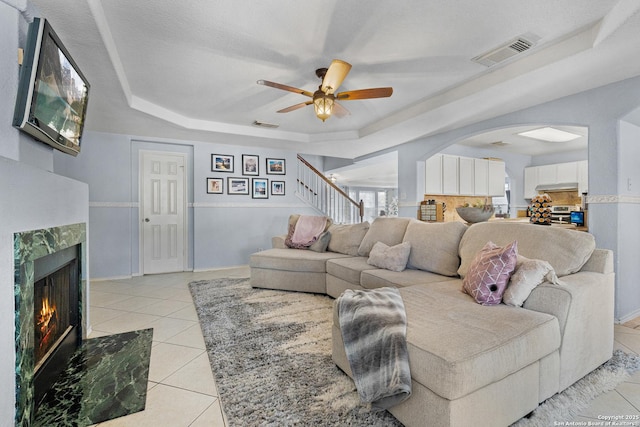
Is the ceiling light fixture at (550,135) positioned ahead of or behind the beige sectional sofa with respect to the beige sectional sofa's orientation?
behind

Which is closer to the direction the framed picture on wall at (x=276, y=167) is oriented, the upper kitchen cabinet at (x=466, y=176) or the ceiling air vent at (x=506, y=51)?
the ceiling air vent

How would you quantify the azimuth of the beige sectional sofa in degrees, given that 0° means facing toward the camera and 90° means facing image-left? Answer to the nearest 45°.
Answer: approximately 45°

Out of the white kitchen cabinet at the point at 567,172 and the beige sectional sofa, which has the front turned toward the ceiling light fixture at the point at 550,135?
the white kitchen cabinet

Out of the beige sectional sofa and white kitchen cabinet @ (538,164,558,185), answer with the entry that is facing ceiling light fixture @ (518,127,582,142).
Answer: the white kitchen cabinet

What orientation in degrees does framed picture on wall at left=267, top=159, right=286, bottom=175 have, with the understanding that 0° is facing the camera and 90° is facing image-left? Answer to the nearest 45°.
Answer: approximately 0°

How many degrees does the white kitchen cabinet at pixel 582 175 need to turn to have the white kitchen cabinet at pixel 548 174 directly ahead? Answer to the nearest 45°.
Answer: approximately 90° to its right

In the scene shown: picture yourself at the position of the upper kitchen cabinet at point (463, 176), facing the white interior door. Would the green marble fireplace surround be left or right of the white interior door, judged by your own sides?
left

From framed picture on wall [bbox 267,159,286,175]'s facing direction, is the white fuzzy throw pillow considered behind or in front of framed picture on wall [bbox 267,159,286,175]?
in front

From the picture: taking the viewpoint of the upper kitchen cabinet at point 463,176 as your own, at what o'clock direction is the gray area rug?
The gray area rug is roughly at 2 o'clock from the upper kitchen cabinet.

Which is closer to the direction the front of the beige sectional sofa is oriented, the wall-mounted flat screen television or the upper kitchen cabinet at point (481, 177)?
the wall-mounted flat screen television

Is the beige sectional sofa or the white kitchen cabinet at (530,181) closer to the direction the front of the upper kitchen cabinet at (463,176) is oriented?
the beige sectional sofa

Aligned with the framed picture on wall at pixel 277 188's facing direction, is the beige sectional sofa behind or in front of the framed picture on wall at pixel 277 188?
in front
